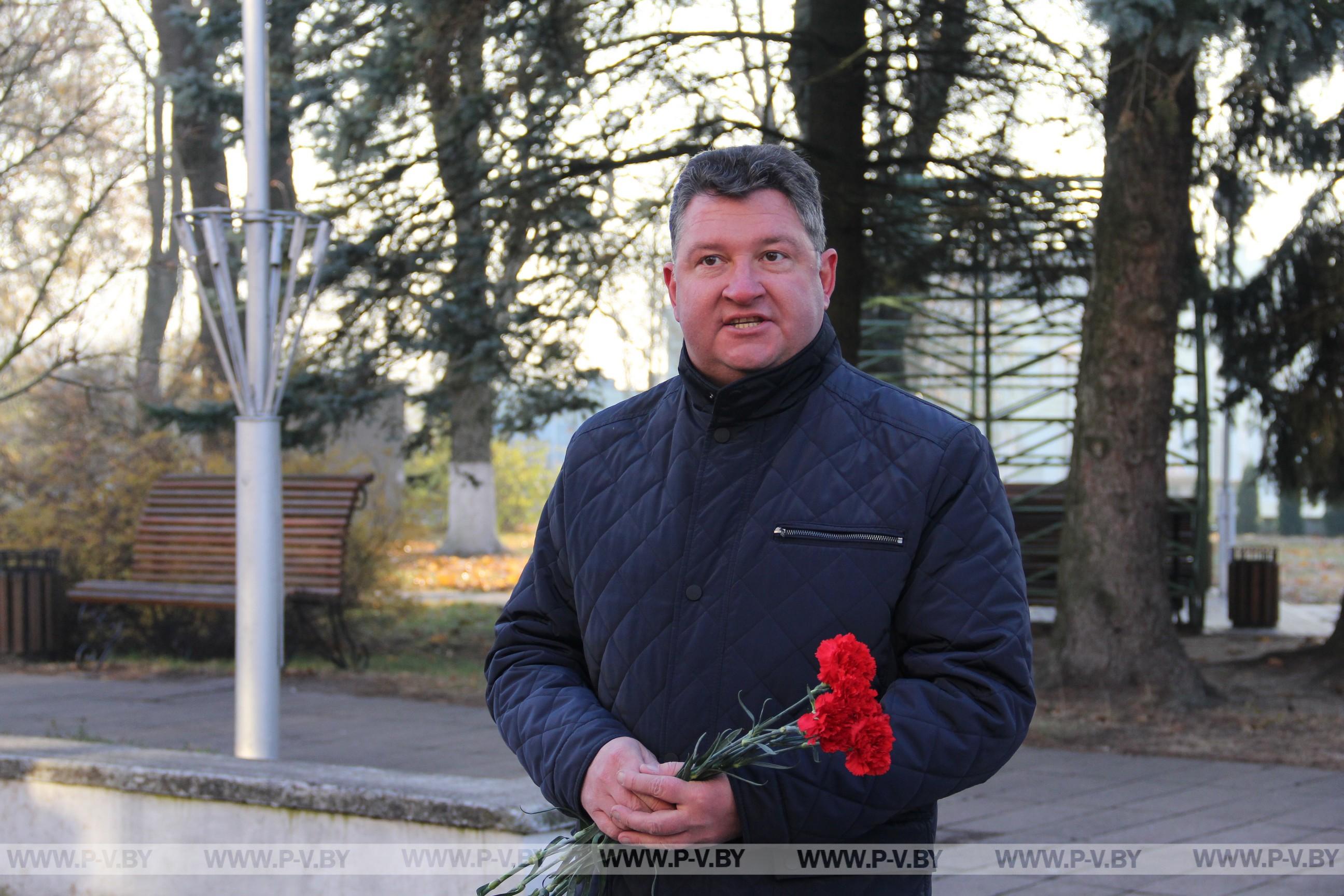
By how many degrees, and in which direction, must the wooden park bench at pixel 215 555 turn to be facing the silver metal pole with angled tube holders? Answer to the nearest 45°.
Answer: approximately 45° to its left

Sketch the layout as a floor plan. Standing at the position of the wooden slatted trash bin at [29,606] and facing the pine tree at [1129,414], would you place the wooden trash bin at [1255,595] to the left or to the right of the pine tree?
left

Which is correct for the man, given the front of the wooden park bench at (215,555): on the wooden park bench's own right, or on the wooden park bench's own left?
on the wooden park bench's own left

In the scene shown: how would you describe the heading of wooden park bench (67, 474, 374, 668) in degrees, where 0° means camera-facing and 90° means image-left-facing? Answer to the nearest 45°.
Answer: approximately 45°

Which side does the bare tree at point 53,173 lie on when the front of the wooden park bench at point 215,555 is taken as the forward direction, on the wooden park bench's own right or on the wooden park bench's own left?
on the wooden park bench's own right
